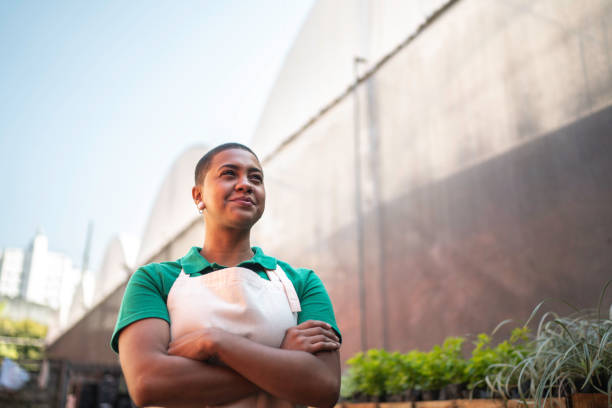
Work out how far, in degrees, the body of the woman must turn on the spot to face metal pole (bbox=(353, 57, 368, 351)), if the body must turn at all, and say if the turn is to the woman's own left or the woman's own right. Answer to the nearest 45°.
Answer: approximately 180°

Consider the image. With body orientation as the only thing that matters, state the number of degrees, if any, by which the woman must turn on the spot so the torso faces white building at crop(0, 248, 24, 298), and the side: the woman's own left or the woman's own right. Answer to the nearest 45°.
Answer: approximately 180°

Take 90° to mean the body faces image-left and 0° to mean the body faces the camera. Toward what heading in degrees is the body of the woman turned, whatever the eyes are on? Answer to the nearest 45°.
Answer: approximately 0°

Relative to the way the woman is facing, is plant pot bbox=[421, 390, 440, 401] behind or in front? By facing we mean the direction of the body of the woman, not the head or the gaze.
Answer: behind

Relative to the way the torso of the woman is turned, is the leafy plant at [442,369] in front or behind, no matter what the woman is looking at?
behind

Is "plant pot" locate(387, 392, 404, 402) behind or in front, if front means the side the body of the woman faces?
behind

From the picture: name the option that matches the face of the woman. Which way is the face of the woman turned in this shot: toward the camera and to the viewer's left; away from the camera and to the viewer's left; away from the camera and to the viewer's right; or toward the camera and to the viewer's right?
toward the camera and to the viewer's right
